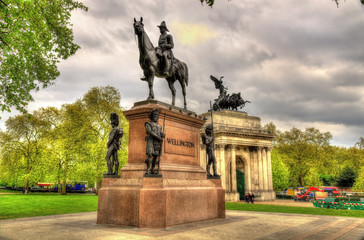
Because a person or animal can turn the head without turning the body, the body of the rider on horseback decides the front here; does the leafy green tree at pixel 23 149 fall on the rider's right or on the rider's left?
on the rider's right

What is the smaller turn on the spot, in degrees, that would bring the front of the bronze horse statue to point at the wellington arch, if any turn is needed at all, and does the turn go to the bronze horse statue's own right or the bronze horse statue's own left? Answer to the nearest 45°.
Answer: approximately 135° to the bronze horse statue's own right

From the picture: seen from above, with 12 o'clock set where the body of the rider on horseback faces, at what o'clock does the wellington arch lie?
The wellington arch is roughly at 5 o'clock from the rider on horseback.
